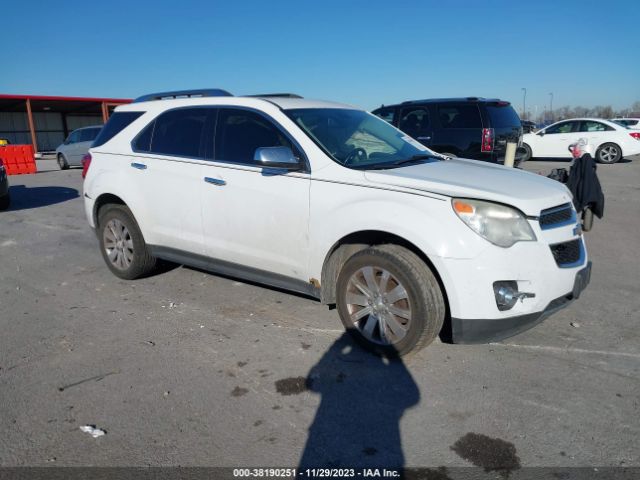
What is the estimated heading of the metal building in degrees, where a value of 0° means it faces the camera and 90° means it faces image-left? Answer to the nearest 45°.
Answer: approximately 0°

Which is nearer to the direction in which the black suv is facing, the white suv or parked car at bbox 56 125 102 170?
the parked car

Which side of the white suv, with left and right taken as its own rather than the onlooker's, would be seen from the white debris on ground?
right

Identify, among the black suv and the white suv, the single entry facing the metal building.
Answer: the black suv

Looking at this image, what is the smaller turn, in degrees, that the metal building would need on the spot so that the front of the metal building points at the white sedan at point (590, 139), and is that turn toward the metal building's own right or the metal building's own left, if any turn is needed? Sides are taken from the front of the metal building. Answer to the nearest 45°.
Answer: approximately 45° to the metal building's own left

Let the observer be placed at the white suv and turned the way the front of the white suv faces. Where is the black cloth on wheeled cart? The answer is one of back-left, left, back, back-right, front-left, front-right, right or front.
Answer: left

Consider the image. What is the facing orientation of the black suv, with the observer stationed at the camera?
facing away from the viewer and to the left of the viewer

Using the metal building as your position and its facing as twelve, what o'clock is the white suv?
The white suv is roughly at 12 o'clock from the metal building.

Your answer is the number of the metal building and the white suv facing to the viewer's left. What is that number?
0

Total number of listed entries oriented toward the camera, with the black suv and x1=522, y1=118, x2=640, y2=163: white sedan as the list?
0

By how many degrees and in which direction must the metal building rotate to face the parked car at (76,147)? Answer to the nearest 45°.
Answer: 0° — it already faces it

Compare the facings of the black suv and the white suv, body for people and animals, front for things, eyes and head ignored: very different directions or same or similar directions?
very different directions

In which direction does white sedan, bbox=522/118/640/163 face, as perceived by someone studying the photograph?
facing to the left of the viewer

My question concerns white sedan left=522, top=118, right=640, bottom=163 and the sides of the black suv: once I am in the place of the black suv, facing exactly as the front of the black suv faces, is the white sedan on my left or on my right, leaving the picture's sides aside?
on my right

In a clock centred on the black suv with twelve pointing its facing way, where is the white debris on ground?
The white debris on ground is roughly at 8 o'clock from the black suv.
